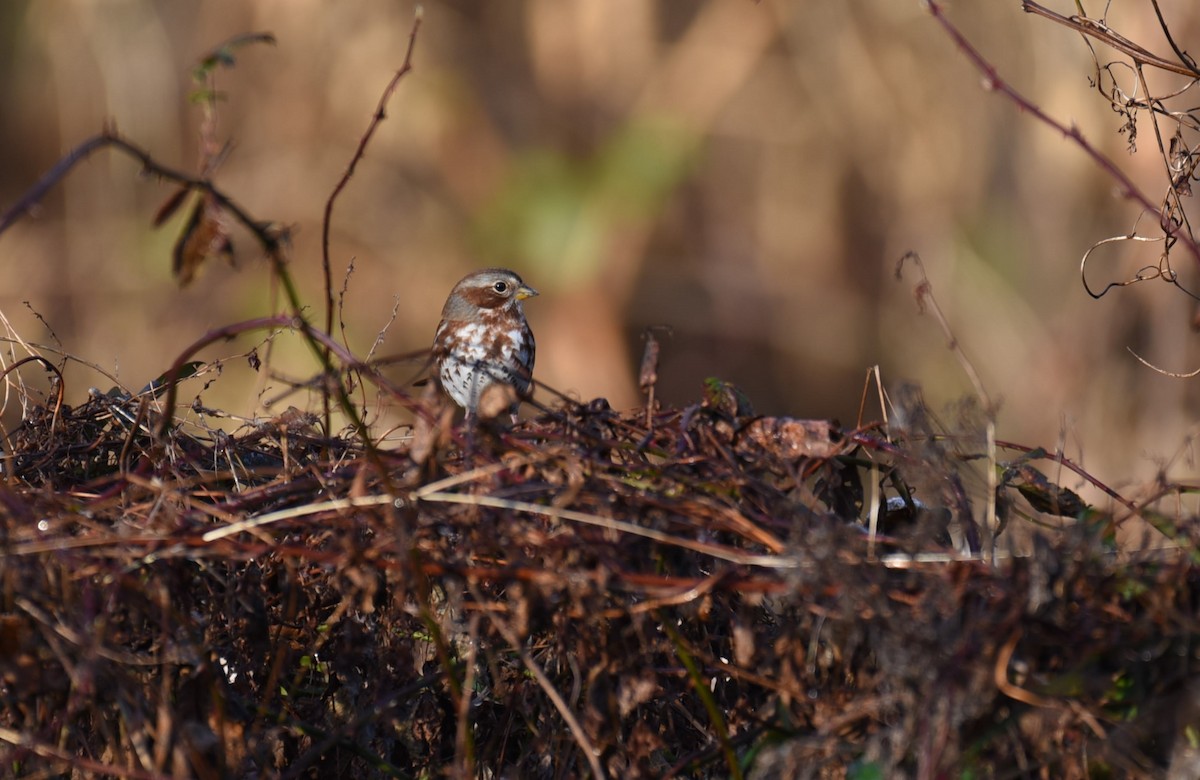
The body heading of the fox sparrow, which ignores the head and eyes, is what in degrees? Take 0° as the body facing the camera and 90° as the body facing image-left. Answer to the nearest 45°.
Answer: approximately 315°

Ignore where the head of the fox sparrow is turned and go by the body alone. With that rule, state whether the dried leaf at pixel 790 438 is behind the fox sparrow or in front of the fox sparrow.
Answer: in front

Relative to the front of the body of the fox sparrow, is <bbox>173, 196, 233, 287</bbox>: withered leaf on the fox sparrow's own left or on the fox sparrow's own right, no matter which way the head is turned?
on the fox sparrow's own right
